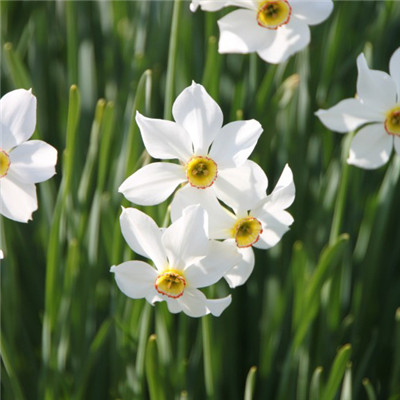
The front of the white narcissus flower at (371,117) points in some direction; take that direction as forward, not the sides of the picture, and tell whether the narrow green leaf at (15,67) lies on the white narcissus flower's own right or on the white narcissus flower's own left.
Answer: on the white narcissus flower's own right

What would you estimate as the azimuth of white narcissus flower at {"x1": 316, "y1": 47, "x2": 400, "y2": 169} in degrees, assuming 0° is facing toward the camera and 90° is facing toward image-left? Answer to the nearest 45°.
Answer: approximately 0°

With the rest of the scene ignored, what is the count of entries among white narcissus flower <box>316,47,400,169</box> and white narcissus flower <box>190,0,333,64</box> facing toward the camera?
2

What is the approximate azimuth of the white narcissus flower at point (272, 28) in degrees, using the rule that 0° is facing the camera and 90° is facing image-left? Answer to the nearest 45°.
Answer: approximately 0°
